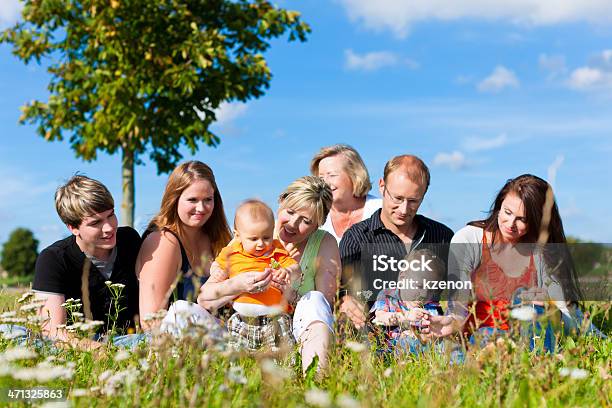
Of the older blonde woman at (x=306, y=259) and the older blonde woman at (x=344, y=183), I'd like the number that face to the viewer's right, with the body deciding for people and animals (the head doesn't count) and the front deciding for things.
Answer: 0

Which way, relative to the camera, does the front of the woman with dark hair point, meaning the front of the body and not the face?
toward the camera

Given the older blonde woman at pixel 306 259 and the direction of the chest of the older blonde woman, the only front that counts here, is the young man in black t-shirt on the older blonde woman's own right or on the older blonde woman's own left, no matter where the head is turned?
on the older blonde woman's own right

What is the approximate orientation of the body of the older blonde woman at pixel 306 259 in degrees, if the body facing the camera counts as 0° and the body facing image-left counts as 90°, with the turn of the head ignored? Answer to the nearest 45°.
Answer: approximately 45°

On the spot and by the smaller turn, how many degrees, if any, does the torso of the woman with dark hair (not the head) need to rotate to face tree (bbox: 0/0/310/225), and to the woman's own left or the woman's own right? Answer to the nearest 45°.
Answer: approximately 135° to the woman's own right

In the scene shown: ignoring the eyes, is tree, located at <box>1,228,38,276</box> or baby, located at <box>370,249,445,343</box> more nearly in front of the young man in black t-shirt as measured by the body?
the baby

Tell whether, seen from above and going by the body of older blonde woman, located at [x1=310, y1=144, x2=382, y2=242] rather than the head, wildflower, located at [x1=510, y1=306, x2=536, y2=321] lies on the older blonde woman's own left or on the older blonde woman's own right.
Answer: on the older blonde woman's own left

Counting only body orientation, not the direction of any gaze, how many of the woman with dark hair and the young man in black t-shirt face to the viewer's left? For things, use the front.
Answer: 0

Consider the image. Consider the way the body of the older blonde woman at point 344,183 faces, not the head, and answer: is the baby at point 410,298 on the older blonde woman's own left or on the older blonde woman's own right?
on the older blonde woman's own left

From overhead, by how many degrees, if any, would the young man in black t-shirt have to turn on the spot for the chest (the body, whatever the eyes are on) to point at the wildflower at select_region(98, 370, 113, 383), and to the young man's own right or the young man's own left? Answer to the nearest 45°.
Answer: approximately 45° to the young man's own right

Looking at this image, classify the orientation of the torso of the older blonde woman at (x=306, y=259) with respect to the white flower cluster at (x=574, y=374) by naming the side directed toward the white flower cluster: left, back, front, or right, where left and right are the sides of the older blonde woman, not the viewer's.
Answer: left

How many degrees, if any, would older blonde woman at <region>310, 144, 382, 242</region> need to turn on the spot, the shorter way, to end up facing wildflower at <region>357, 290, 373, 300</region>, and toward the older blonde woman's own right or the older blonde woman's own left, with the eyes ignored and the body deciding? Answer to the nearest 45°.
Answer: approximately 45° to the older blonde woman's own left

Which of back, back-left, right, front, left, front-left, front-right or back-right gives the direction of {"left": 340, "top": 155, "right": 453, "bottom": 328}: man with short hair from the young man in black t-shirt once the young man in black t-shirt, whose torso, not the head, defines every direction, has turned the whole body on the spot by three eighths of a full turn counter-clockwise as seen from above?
right

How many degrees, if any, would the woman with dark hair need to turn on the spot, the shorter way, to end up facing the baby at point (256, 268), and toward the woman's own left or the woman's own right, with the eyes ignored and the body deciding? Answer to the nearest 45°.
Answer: approximately 45° to the woman's own right

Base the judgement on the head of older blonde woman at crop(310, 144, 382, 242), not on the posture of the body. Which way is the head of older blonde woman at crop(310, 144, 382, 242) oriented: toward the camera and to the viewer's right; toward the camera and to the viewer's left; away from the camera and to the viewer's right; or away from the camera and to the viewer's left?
toward the camera and to the viewer's left

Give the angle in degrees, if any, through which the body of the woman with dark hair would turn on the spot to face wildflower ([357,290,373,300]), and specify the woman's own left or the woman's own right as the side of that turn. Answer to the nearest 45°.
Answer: approximately 90° to the woman's own right

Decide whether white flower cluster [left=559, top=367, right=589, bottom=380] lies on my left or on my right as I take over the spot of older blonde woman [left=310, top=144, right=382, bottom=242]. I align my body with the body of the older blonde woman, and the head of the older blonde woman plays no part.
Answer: on my left
